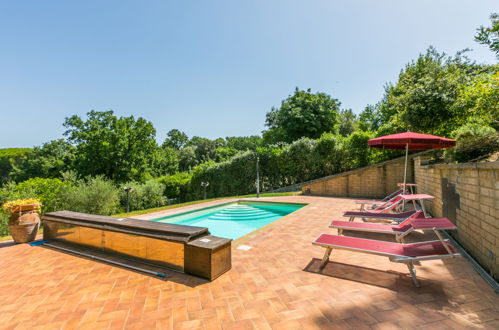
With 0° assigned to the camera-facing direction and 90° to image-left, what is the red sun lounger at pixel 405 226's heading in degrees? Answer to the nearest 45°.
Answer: approximately 90°

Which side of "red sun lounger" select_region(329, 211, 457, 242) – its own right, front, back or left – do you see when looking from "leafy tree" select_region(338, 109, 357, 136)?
right

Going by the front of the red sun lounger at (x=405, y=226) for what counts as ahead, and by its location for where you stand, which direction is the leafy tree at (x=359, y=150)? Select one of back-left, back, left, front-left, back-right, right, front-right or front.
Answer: right

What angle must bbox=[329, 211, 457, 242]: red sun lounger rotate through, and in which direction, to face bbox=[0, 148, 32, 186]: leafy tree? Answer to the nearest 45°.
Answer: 0° — it already faces it

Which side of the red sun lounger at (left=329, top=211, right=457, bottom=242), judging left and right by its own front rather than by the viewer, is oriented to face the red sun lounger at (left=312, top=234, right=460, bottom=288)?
left

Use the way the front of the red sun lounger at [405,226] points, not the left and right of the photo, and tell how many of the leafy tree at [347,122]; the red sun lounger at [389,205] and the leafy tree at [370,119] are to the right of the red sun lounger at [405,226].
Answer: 3

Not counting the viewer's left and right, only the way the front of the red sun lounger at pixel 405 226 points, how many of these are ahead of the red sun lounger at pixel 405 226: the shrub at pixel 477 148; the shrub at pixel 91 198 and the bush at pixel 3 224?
2

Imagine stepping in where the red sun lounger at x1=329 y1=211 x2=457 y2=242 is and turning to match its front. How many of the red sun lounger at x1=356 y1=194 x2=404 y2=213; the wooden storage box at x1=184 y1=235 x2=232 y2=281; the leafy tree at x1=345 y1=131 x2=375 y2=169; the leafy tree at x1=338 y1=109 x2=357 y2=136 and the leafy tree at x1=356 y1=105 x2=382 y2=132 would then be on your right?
4

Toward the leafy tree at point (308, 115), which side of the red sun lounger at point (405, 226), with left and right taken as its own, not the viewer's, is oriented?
right

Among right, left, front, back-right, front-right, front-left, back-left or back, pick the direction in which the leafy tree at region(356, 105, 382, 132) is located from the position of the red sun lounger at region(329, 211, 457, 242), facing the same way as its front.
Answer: right

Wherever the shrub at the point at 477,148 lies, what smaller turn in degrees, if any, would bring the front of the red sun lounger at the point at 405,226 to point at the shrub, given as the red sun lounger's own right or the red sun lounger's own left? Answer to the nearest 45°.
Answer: approximately 135° to the red sun lounger's own right

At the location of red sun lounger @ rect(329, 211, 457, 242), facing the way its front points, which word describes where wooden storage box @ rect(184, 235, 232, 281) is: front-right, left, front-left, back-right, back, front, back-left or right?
front-left
